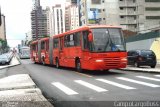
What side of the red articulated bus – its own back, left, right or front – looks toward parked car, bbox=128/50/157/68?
left

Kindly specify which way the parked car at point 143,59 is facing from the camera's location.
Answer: facing away from the viewer and to the left of the viewer

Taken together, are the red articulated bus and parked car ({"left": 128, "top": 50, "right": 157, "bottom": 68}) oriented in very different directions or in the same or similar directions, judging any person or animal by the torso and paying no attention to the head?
very different directions
